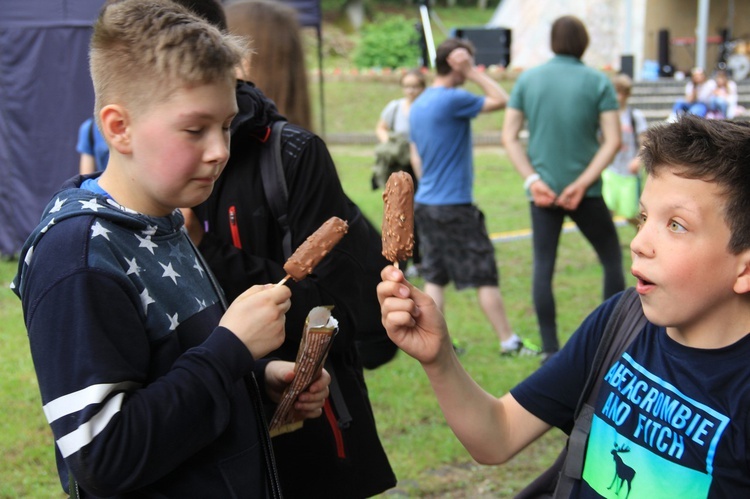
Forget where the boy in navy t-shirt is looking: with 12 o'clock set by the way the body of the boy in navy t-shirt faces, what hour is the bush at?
The bush is roughly at 4 o'clock from the boy in navy t-shirt.

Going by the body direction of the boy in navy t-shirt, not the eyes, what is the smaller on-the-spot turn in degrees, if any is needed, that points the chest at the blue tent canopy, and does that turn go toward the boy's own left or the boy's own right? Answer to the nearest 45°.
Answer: approximately 90° to the boy's own right

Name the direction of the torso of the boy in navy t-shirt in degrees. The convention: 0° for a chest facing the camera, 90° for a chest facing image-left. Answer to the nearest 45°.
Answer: approximately 45°

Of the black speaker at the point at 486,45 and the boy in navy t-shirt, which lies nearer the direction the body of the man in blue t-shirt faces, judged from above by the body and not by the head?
the black speaker

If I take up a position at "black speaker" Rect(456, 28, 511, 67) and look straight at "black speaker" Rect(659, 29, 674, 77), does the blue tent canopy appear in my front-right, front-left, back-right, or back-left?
back-right

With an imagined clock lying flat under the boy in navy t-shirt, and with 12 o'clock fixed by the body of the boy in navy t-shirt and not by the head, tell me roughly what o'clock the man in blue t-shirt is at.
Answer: The man in blue t-shirt is roughly at 4 o'clock from the boy in navy t-shirt.

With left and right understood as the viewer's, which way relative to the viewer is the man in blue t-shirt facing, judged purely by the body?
facing away from the viewer and to the right of the viewer

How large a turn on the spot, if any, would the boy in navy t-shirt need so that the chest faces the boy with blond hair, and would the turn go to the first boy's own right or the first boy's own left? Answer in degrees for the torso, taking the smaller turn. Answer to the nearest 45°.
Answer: approximately 45° to the first boy's own right

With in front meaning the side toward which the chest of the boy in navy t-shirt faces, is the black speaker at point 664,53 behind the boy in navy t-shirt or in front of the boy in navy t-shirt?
behind
